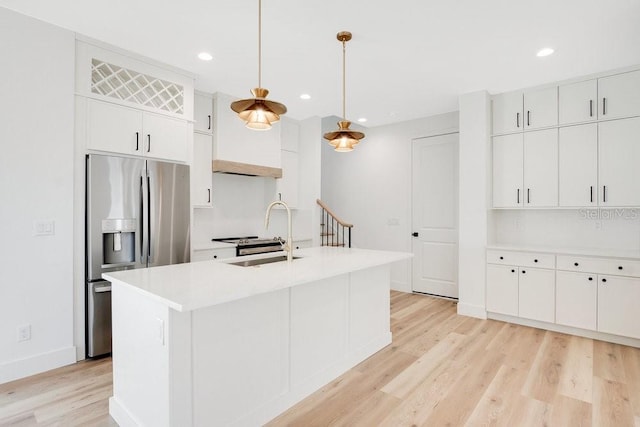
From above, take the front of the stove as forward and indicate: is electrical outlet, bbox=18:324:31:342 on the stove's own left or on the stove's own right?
on the stove's own right

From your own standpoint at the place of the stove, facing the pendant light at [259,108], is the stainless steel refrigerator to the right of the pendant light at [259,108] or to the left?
right

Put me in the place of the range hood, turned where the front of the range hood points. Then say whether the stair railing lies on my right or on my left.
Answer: on my left

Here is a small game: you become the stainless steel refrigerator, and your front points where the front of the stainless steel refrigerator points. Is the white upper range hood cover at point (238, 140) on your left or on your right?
on your left

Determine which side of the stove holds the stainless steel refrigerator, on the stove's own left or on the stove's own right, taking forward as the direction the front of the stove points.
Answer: on the stove's own right

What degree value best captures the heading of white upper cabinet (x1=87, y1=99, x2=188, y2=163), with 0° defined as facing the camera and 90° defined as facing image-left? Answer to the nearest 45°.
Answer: approximately 315°

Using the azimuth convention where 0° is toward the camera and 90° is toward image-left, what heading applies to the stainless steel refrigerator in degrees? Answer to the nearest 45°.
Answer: approximately 315°

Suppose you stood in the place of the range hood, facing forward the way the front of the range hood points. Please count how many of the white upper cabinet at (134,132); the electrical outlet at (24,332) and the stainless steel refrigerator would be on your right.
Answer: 3

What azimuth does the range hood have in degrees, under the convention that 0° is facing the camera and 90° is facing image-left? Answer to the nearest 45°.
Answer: approximately 315°
